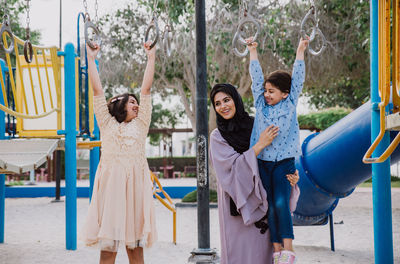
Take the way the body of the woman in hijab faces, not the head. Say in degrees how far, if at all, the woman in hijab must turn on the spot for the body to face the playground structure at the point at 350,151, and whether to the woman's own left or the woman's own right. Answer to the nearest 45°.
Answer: approximately 90° to the woman's own left

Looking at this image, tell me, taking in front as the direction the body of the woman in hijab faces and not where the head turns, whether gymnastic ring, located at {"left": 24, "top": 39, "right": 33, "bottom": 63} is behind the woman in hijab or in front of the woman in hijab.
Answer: behind

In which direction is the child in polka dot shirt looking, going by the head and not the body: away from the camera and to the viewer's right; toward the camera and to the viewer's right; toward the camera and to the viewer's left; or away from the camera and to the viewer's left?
toward the camera and to the viewer's left

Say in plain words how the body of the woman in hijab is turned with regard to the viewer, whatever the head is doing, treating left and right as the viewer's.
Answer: facing the viewer and to the right of the viewer

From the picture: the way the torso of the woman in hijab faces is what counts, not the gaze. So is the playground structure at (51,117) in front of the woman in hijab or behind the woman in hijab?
behind
